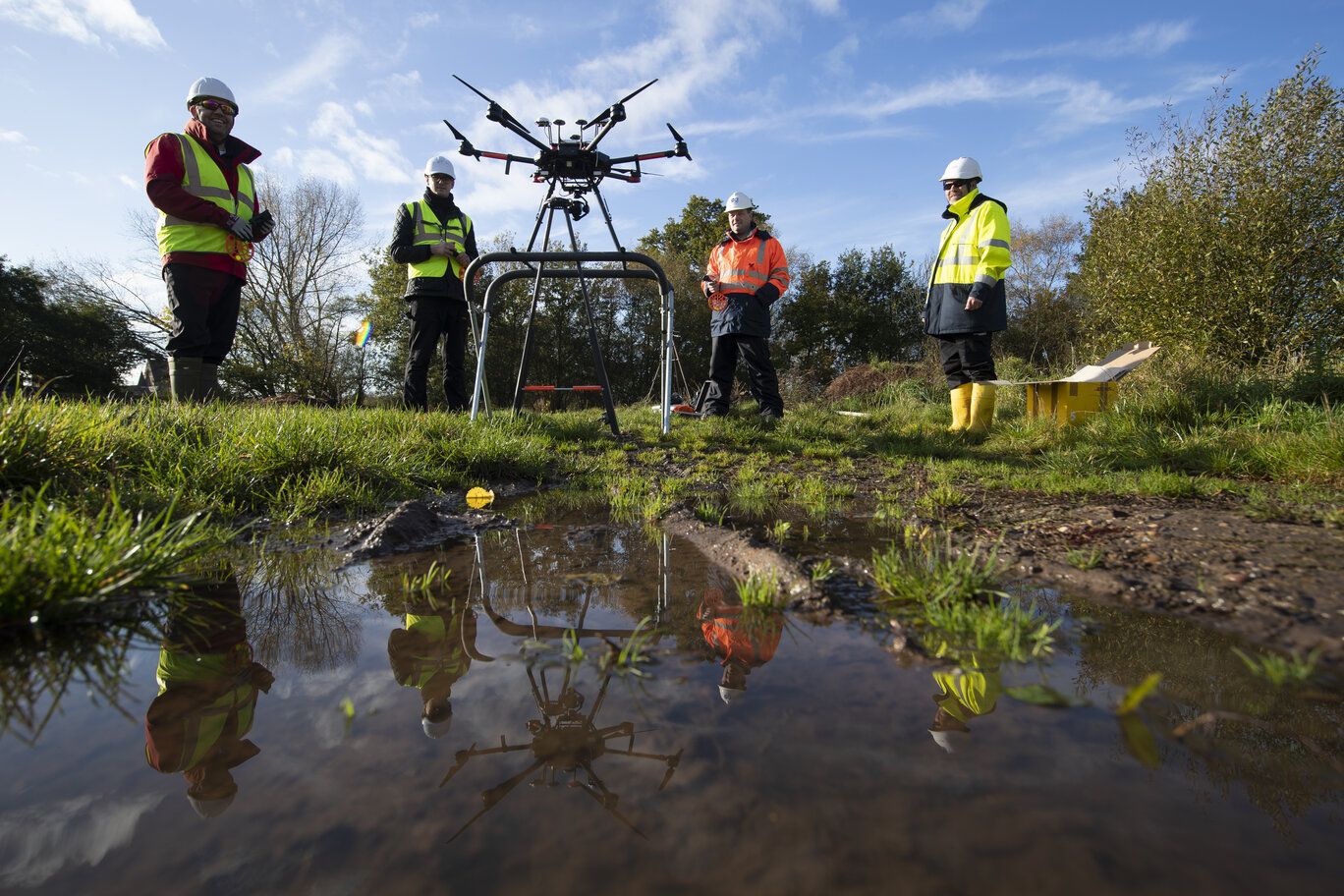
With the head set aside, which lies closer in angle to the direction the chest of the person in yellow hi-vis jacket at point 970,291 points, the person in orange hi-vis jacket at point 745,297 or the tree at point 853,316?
the person in orange hi-vis jacket

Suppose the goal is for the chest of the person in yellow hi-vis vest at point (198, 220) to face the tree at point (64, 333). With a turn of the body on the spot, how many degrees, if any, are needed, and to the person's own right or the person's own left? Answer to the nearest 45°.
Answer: approximately 135° to the person's own left

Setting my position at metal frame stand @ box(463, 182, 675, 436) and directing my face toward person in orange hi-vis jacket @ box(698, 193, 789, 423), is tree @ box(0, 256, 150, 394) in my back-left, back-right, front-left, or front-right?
back-left

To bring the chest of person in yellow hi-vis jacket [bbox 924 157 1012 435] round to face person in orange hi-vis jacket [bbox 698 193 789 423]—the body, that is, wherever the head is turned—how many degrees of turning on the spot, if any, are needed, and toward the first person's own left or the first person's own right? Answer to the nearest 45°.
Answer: approximately 45° to the first person's own right

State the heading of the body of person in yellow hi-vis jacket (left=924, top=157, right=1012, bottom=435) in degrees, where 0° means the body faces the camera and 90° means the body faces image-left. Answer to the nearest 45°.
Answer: approximately 45°

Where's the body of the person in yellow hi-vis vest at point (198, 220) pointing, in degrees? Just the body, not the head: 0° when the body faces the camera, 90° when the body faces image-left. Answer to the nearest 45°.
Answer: approximately 315°
